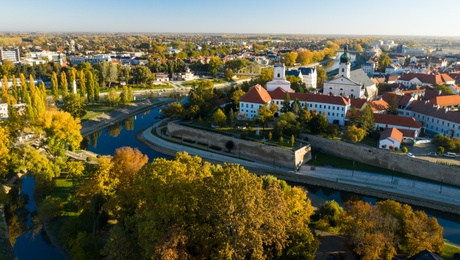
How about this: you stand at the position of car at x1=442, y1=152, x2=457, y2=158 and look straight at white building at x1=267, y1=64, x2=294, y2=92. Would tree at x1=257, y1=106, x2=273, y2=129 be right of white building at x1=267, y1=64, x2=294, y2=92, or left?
left

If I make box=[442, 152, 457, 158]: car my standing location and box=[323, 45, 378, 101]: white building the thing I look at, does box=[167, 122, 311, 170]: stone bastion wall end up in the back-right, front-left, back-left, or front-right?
front-left

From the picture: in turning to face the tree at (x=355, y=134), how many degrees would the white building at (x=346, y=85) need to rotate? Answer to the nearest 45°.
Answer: approximately 45° to its left

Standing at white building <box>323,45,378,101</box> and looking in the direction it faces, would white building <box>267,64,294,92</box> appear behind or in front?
in front

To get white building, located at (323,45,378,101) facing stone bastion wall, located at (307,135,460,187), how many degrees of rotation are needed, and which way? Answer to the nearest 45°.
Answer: approximately 45° to its left

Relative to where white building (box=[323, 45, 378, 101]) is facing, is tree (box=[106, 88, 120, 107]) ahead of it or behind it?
ahead

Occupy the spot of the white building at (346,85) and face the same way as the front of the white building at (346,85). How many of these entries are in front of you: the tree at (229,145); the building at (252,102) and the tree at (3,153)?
3

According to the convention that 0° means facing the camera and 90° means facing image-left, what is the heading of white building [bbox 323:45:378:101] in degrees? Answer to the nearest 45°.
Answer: approximately 45°

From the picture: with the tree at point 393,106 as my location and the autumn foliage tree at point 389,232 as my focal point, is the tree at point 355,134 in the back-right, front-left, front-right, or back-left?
front-right

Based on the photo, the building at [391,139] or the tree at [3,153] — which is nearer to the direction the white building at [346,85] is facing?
the tree

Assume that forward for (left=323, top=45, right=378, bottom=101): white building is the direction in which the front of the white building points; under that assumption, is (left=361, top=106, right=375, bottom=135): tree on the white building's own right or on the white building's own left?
on the white building's own left

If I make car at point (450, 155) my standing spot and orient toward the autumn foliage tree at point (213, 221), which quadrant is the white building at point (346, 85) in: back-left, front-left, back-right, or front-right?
back-right

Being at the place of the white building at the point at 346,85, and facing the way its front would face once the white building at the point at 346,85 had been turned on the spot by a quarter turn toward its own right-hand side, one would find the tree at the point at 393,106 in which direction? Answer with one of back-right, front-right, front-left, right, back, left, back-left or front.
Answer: back

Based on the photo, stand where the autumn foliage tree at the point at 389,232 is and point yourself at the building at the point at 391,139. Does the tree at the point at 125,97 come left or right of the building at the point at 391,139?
left

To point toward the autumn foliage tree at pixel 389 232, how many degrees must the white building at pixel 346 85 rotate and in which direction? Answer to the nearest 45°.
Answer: approximately 45° to its left

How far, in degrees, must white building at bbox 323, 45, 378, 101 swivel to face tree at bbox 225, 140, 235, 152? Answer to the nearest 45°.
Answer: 0° — it already faces it
